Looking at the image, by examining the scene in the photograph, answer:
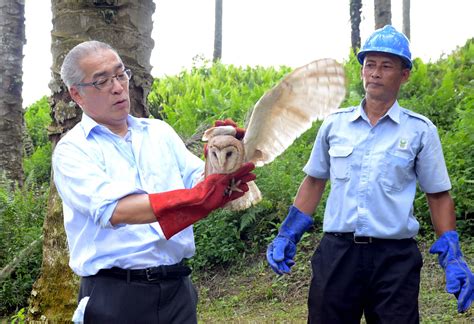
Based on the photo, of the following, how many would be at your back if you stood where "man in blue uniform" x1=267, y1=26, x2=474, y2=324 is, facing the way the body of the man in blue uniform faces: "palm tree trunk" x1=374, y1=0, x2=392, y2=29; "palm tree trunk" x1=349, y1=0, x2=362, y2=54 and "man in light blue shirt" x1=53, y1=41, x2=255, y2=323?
2

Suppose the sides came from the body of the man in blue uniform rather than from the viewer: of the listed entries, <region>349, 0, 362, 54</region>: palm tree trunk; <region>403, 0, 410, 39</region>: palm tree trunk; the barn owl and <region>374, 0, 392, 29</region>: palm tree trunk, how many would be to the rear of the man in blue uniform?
3

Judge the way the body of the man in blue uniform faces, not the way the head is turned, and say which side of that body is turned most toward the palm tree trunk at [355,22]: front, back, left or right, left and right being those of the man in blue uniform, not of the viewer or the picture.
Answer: back

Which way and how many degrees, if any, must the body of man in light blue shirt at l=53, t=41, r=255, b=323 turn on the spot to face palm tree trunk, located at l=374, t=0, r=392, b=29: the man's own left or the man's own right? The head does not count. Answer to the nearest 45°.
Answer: approximately 90° to the man's own left

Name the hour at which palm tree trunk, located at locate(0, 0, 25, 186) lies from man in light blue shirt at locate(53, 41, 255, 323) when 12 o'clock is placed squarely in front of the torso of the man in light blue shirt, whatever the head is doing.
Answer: The palm tree trunk is roughly at 7 o'clock from the man in light blue shirt.

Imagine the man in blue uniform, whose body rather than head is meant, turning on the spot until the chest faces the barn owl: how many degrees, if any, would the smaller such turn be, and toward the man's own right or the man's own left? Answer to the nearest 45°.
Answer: approximately 45° to the man's own right

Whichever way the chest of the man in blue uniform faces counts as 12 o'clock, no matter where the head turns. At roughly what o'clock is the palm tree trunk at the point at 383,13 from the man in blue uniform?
The palm tree trunk is roughly at 6 o'clock from the man in blue uniform.

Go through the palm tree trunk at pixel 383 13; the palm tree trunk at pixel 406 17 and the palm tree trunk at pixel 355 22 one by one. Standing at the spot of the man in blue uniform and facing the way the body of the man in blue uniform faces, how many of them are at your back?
3

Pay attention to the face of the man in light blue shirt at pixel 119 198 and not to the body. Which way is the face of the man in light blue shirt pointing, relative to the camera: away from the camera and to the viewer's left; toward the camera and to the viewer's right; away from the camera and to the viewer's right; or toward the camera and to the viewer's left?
toward the camera and to the viewer's right

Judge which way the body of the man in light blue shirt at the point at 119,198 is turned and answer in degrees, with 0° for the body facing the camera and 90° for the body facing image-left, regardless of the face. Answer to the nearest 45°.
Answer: approximately 315°

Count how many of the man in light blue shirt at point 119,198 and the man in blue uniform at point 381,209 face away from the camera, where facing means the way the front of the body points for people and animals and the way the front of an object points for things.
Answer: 0

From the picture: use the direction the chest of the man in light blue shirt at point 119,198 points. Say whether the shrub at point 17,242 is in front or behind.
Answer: behind
